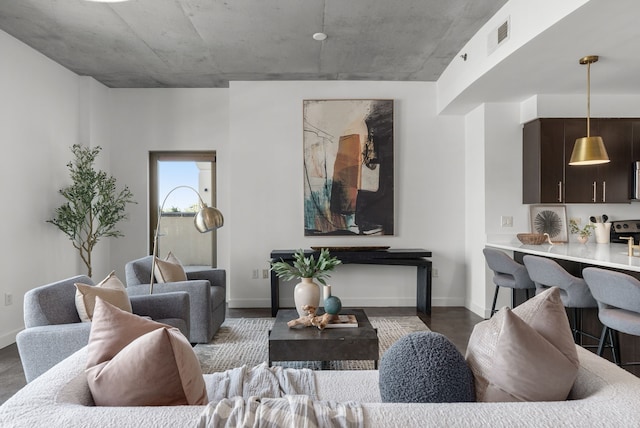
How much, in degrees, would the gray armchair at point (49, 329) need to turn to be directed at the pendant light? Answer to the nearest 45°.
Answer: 0° — it already faces it

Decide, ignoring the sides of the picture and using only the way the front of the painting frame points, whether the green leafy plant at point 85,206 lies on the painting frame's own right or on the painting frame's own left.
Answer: on the painting frame's own right

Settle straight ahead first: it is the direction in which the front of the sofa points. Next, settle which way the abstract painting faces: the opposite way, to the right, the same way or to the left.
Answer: the opposite way

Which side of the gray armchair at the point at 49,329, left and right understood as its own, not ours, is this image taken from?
right

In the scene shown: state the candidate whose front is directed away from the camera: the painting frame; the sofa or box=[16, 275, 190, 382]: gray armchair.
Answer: the sofa

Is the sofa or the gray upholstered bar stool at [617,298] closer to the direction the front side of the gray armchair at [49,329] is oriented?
the gray upholstered bar stool

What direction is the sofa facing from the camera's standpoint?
away from the camera

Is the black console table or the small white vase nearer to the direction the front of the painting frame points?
the small white vase

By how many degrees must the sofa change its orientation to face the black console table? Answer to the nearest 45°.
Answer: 0° — it already faces it

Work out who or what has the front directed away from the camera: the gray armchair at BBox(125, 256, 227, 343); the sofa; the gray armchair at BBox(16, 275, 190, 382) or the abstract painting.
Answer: the sofa
